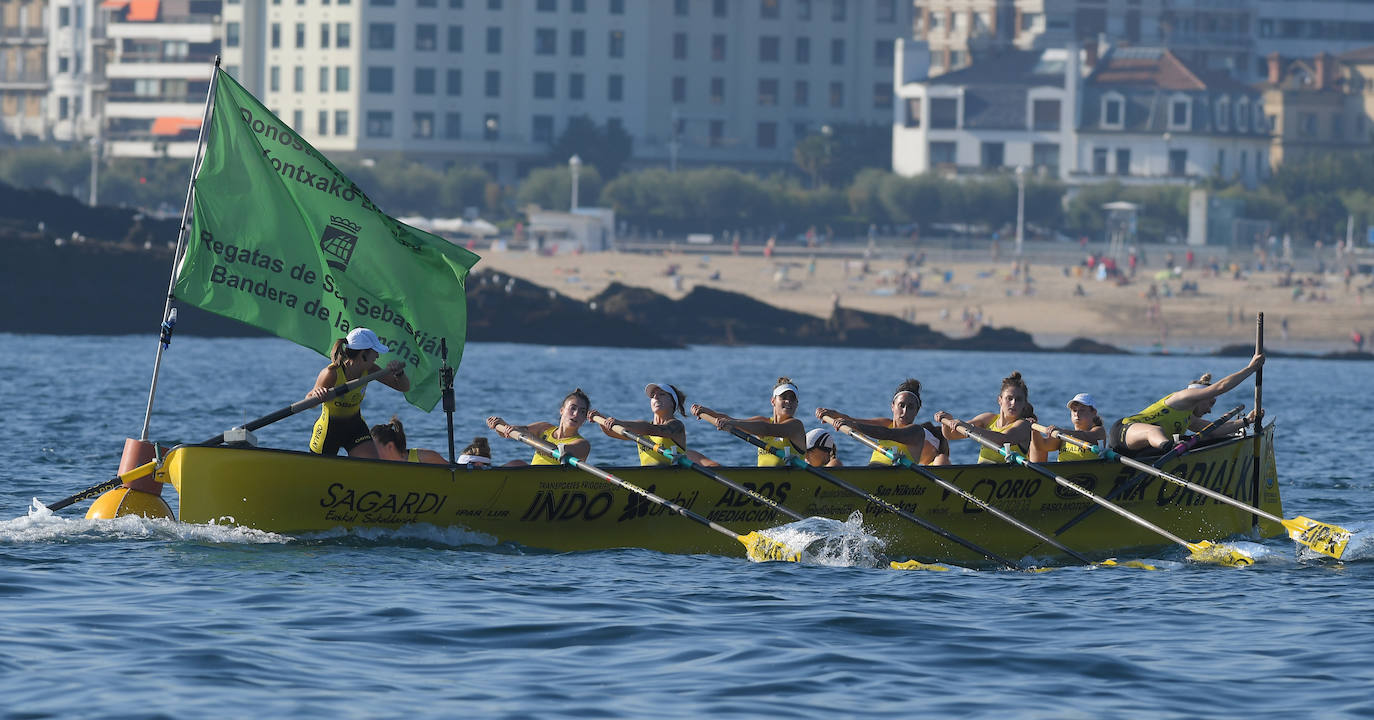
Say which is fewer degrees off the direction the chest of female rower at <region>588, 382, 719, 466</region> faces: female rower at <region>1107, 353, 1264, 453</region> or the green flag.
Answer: the green flag

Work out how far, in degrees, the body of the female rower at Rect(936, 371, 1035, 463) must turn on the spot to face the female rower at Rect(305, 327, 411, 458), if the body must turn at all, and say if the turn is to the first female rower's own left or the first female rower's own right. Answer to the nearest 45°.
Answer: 0° — they already face them

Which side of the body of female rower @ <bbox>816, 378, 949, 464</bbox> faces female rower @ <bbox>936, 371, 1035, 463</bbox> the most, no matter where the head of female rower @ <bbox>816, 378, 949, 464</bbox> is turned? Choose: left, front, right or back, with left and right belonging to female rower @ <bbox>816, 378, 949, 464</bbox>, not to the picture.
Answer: back

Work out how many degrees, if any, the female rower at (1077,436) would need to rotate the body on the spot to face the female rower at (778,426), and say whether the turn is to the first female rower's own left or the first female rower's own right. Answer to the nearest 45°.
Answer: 0° — they already face them

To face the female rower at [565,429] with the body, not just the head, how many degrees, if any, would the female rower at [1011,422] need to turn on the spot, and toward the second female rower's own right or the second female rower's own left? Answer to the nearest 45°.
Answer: approximately 45° to the second female rower's own right

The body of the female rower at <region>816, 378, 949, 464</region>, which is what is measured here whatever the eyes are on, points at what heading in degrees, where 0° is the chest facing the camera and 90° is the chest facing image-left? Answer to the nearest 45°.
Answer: approximately 45°

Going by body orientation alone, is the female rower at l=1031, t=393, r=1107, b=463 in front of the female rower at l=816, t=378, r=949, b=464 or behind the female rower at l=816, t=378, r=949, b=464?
behind

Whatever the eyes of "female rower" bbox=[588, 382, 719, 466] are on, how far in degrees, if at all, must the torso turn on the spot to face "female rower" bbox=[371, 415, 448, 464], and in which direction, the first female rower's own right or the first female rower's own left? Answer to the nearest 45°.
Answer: approximately 45° to the first female rower's own right

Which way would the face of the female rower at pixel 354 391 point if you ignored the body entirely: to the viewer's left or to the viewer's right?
to the viewer's right

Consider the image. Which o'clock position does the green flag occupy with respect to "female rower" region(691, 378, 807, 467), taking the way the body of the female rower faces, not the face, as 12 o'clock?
The green flag is roughly at 1 o'clock from the female rower.

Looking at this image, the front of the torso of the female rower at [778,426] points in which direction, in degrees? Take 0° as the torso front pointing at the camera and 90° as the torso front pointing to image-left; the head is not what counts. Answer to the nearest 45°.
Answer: approximately 45°

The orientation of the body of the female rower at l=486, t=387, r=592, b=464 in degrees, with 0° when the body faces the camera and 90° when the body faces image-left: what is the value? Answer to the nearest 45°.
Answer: approximately 45°
